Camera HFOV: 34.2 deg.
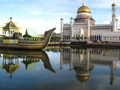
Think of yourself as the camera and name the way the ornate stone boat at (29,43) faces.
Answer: facing to the right of the viewer

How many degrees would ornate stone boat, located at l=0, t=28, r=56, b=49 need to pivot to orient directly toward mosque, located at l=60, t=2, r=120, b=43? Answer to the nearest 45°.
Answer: approximately 45° to its left
